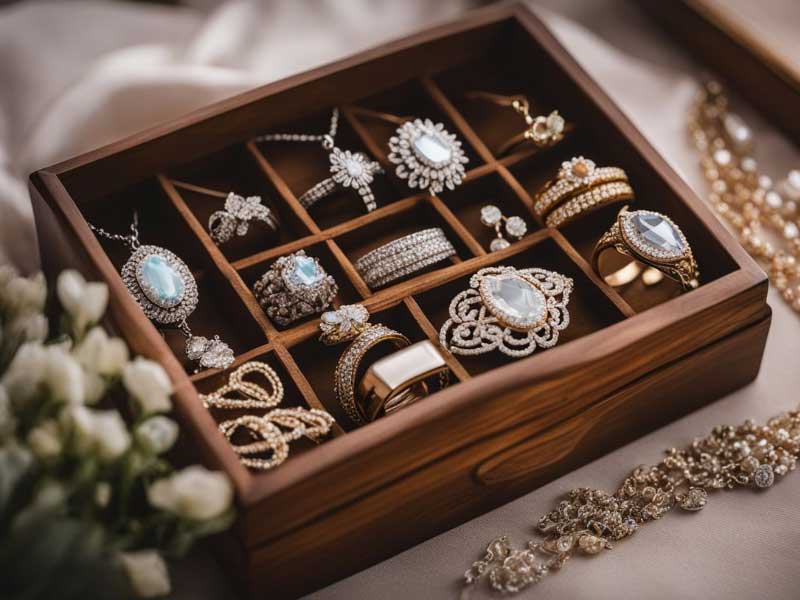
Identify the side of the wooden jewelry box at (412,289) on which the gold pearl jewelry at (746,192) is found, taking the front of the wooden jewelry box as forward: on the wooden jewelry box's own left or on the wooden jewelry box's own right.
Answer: on the wooden jewelry box's own left

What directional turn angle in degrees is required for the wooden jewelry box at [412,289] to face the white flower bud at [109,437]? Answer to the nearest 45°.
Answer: approximately 90° to its right

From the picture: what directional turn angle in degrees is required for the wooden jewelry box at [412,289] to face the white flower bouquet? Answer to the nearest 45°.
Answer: approximately 90° to its right

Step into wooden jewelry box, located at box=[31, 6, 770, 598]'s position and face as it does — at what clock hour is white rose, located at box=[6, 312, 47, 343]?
The white rose is roughly at 3 o'clock from the wooden jewelry box.

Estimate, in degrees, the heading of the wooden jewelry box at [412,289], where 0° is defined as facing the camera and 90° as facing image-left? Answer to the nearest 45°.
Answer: approximately 315°
